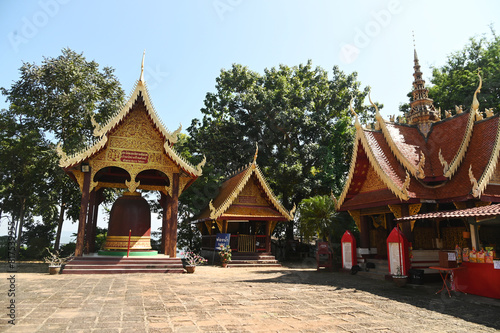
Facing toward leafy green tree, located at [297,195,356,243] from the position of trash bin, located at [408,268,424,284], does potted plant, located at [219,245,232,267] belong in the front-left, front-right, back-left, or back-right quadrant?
front-left

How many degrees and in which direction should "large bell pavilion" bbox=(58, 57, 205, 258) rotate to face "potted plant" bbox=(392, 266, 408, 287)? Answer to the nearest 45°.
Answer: approximately 45° to its left

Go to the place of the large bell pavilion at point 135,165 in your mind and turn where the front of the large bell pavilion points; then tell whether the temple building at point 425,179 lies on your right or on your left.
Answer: on your left

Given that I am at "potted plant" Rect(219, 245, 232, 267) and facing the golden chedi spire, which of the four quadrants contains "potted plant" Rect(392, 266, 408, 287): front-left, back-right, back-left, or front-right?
front-right

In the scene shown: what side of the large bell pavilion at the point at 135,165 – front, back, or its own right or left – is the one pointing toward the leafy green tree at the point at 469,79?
left

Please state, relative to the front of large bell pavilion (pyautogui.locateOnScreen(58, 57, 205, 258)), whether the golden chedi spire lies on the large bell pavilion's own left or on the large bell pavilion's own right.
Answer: on the large bell pavilion's own left

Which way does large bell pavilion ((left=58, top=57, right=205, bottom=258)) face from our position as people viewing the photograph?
facing the viewer

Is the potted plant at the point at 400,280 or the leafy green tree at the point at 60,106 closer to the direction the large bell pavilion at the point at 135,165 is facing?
the potted plant

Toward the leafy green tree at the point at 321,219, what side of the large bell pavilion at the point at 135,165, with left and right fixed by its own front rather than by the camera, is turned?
left

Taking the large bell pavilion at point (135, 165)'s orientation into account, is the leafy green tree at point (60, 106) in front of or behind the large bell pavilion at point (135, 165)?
behind

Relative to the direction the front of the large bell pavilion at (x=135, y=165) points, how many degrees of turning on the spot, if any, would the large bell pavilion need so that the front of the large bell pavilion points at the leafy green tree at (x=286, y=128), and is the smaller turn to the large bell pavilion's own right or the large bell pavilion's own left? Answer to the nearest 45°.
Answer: approximately 135° to the large bell pavilion's own left

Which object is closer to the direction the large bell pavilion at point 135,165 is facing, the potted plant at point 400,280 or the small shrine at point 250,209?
the potted plant
